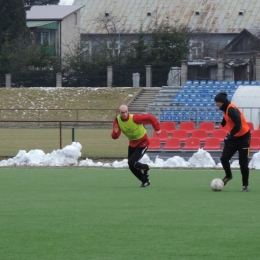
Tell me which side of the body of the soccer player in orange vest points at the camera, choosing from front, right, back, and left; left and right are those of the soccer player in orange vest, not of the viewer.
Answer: left

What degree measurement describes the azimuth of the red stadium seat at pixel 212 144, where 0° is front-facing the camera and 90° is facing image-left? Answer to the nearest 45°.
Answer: approximately 0°

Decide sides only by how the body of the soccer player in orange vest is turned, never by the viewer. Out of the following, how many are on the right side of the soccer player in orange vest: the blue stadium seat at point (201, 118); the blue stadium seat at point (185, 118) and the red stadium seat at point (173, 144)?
3

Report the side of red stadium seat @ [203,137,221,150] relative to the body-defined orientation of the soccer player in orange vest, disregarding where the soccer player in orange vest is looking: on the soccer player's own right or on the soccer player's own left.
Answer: on the soccer player's own right

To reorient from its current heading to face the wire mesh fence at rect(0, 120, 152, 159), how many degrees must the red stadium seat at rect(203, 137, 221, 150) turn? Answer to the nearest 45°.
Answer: approximately 135° to its right

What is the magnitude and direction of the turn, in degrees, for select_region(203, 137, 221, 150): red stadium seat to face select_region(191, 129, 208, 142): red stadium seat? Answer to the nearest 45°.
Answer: approximately 180°

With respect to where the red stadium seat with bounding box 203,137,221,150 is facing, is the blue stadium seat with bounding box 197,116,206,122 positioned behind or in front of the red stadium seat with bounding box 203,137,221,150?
behind

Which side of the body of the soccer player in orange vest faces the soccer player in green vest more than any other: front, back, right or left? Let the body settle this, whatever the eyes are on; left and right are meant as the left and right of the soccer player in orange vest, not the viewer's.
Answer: front

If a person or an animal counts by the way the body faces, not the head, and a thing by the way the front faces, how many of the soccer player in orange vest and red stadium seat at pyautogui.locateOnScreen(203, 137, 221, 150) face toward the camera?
1

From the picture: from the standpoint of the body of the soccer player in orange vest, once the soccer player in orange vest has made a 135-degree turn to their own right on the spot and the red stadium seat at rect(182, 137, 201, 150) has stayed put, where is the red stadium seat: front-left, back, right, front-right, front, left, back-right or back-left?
front-left

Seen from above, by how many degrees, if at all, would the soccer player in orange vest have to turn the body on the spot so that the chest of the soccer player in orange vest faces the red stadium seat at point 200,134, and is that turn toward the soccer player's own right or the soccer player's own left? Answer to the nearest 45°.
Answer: approximately 90° to the soccer player's own right

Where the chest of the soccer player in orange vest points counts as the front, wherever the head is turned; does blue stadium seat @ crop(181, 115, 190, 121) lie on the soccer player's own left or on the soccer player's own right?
on the soccer player's own right

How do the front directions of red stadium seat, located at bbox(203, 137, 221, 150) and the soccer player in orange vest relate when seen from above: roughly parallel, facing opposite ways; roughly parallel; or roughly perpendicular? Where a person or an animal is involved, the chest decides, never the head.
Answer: roughly perpendicular
